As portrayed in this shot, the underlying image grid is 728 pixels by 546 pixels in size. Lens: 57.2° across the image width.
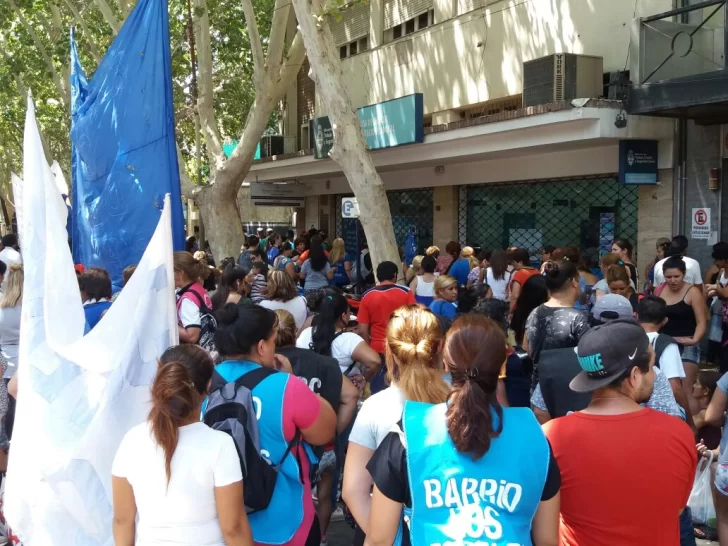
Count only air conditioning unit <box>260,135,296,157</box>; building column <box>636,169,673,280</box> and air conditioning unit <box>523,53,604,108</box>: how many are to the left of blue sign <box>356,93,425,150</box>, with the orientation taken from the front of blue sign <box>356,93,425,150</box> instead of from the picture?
2

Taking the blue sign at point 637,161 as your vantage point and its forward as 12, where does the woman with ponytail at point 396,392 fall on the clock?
The woman with ponytail is roughly at 12 o'clock from the blue sign.

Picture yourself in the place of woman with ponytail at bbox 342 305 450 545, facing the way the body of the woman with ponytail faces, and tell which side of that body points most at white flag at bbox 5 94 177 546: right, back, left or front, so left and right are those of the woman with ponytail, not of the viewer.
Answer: left

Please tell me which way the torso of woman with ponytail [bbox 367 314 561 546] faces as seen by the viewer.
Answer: away from the camera

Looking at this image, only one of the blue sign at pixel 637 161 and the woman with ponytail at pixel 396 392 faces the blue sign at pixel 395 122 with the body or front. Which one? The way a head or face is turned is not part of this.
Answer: the woman with ponytail

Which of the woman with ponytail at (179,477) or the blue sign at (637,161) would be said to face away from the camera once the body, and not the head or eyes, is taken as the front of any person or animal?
the woman with ponytail

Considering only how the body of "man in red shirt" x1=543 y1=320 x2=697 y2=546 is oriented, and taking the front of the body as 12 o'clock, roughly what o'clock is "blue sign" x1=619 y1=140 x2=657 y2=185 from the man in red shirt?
The blue sign is roughly at 12 o'clock from the man in red shirt.

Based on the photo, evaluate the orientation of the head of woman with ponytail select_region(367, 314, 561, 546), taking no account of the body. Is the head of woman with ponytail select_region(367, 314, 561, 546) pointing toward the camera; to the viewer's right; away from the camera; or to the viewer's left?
away from the camera

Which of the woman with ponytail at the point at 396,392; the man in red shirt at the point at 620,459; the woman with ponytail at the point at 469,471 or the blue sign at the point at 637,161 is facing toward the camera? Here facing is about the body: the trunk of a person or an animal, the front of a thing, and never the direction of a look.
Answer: the blue sign

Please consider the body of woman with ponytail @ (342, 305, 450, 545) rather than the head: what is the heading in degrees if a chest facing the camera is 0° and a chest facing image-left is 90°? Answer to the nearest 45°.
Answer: approximately 180°

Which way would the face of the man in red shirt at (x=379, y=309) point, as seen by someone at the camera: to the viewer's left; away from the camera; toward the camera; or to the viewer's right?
away from the camera

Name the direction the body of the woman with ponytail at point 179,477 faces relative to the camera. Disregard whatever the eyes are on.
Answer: away from the camera

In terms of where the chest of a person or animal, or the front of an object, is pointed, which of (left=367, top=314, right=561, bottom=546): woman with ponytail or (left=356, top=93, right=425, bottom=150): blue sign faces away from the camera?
the woman with ponytail

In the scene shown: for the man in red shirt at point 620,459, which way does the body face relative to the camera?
away from the camera

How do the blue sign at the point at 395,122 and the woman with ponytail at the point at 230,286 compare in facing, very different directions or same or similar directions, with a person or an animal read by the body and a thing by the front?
very different directions

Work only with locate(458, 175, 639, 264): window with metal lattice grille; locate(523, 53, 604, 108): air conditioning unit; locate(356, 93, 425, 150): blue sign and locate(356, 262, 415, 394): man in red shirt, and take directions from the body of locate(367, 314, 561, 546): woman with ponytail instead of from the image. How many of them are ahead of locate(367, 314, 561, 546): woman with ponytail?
4

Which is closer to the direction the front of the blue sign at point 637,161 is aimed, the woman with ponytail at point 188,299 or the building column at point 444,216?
the woman with ponytail
